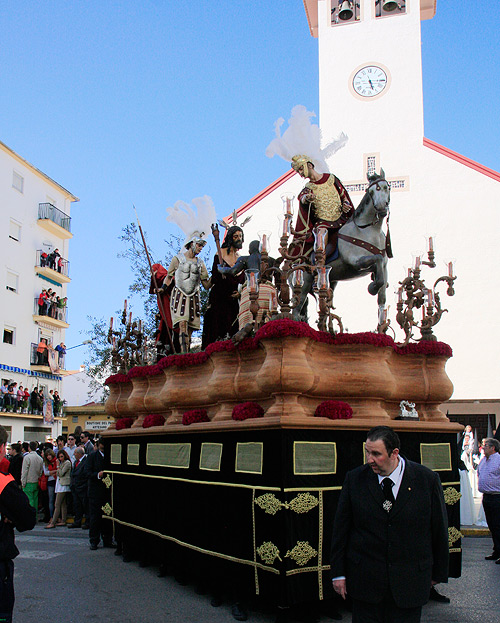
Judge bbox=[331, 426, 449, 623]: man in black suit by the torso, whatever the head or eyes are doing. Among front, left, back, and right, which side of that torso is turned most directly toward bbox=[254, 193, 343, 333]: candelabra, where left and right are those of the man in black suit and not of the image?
back

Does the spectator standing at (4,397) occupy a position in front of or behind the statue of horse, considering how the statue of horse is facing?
behind

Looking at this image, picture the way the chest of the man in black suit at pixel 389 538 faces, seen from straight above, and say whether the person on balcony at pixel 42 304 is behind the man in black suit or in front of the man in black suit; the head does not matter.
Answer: behind

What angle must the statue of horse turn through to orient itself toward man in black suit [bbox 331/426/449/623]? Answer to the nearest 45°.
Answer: approximately 45° to its right

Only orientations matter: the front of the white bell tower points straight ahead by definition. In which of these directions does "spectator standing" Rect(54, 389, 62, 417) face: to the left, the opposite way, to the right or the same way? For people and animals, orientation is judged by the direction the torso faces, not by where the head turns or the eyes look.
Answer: to the left

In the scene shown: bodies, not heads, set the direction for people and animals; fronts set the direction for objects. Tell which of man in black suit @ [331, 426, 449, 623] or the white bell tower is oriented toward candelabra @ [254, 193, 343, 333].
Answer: the white bell tower

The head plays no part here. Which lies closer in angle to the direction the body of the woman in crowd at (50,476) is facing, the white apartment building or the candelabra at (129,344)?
the candelabra

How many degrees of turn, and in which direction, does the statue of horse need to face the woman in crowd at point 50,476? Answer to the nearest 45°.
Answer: approximately 180°

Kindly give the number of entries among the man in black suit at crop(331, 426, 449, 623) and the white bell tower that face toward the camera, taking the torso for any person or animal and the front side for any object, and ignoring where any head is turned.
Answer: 2

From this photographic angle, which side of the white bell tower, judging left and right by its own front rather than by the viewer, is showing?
front

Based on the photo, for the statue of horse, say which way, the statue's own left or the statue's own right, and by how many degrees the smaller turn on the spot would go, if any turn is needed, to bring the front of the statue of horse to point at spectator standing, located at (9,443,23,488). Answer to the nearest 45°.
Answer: approximately 180°

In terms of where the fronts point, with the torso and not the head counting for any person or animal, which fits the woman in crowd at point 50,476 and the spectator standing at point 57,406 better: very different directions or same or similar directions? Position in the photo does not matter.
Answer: same or similar directions

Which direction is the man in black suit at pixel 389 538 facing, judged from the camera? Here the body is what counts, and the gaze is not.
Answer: toward the camera

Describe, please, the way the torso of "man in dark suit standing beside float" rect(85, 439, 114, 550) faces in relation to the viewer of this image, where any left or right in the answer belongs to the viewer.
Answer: facing the viewer and to the right of the viewer

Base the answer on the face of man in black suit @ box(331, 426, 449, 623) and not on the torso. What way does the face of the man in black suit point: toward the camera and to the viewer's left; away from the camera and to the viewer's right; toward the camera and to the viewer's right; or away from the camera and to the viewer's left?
toward the camera and to the viewer's left

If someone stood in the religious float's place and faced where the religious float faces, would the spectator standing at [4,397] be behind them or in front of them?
behind

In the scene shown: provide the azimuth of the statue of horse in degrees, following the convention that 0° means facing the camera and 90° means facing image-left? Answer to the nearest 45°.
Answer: approximately 315°

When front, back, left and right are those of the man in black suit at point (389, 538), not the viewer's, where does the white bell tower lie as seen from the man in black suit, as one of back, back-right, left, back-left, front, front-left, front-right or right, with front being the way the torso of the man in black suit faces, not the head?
back
